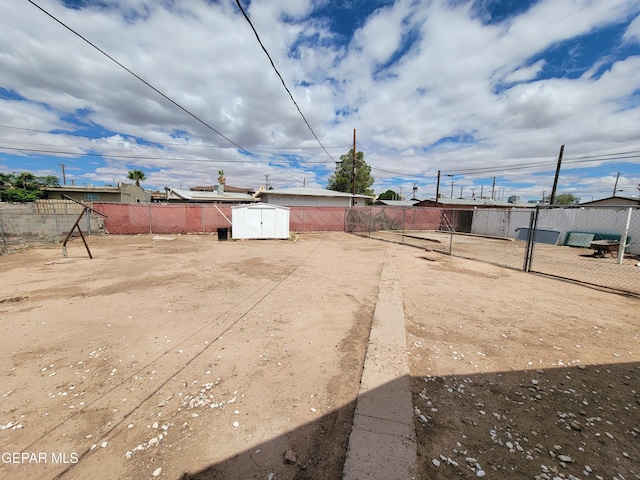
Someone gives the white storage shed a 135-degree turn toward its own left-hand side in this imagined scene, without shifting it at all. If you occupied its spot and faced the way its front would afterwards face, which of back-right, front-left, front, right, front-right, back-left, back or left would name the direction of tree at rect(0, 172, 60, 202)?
left

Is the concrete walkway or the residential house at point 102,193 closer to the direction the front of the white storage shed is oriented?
the concrete walkway

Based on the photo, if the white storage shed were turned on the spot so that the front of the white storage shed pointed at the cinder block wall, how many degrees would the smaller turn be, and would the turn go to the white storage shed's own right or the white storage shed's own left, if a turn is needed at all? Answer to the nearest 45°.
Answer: approximately 90° to the white storage shed's own right

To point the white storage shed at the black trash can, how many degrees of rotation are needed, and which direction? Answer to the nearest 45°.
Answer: approximately 90° to its right

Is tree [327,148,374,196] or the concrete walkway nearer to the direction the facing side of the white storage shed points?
the concrete walkway

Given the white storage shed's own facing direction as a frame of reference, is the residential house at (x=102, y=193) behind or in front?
behind

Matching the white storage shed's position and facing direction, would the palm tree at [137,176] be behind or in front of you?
behind

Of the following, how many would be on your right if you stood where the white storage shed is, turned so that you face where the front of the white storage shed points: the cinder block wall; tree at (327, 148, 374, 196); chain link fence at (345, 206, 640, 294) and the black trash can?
2

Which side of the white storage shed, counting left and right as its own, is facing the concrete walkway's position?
front

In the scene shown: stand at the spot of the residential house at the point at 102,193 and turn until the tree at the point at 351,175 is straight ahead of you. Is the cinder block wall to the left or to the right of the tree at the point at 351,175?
right

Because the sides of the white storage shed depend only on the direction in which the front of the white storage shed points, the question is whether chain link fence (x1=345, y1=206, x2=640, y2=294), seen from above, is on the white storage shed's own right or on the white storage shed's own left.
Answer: on the white storage shed's own left

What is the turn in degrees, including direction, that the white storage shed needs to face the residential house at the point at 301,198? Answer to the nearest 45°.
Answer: approximately 180°

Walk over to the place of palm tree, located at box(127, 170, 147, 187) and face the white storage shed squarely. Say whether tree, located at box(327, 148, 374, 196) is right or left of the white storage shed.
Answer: left

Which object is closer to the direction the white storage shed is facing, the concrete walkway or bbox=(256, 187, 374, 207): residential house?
the concrete walkway

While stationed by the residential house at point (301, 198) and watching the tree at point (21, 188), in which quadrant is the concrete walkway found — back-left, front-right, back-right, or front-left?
front-left

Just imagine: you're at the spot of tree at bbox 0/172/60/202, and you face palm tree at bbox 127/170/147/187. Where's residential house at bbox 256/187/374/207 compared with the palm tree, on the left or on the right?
right

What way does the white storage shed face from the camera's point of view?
toward the camera
